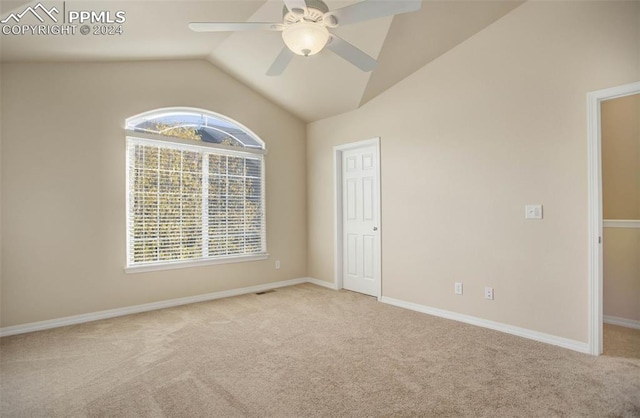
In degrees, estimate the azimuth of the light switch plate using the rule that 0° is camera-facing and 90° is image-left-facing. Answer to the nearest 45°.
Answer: approximately 0°

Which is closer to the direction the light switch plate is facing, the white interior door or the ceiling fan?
the ceiling fan

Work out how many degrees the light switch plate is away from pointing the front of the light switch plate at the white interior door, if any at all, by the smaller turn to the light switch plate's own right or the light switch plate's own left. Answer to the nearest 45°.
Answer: approximately 90° to the light switch plate's own right

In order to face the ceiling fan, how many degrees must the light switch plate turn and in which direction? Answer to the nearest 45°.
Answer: approximately 45° to its right

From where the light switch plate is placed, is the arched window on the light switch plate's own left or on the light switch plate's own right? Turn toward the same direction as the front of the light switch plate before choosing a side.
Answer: on the light switch plate's own right
